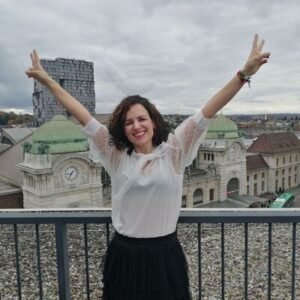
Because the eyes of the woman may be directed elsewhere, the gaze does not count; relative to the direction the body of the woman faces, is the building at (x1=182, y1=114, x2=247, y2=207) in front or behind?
behind

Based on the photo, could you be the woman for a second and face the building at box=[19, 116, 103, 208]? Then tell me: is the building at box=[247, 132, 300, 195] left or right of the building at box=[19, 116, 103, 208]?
right

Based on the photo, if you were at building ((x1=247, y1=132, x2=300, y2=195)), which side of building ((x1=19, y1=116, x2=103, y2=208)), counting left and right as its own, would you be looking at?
left

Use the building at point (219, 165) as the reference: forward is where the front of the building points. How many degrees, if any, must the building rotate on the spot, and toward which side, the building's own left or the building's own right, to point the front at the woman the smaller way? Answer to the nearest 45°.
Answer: approximately 45° to the building's own right

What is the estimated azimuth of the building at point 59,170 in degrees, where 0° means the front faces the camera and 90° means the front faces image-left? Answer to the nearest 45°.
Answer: approximately 315°

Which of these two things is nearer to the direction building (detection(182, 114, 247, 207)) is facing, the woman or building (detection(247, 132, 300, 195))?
the woman

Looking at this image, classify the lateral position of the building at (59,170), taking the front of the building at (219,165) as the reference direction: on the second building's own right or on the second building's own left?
on the second building's own right

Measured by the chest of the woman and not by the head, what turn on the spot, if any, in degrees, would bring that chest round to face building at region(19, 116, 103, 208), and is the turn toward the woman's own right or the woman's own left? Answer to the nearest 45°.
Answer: approximately 180°

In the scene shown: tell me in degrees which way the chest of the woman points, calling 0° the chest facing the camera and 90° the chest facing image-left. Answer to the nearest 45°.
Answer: approximately 0°
